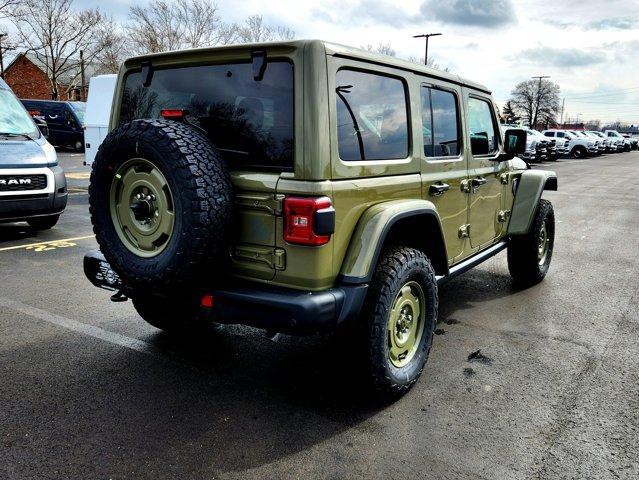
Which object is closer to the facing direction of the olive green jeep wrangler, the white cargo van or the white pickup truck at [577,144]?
the white pickup truck

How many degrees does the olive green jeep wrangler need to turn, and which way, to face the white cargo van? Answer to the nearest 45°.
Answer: approximately 90° to its left

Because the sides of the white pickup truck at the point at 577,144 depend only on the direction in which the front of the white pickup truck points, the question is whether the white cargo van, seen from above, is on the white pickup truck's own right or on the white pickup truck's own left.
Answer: on the white pickup truck's own right

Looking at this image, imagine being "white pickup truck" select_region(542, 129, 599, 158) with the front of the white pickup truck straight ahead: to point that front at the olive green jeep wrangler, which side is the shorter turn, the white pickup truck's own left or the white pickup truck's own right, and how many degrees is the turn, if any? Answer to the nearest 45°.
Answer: approximately 45° to the white pickup truck's own right

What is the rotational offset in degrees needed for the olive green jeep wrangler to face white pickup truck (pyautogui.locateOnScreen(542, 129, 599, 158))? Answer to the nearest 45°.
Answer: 0° — it already faces it

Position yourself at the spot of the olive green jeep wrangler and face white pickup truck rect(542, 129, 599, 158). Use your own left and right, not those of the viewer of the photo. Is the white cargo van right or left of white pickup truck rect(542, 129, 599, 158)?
left

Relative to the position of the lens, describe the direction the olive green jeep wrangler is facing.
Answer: facing away from the viewer and to the right of the viewer
